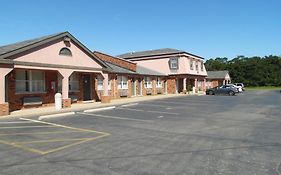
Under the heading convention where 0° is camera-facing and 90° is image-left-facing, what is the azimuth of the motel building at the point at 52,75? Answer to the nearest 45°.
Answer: approximately 315°
